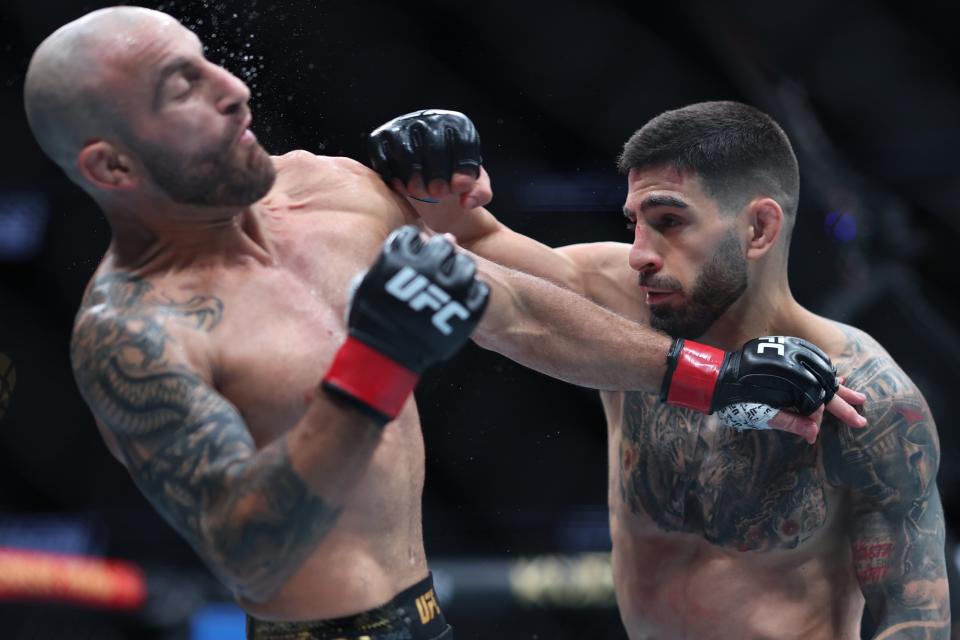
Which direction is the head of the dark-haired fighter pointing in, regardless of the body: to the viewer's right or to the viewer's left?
to the viewer's left

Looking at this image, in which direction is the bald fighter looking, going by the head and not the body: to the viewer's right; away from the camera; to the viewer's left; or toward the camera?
to the viewer's right

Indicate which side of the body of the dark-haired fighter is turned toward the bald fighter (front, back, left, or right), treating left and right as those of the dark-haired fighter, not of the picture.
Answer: front

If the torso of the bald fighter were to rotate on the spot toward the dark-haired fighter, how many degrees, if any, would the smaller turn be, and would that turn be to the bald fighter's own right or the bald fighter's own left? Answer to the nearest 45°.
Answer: approximately 90° to the bald fighter's own left

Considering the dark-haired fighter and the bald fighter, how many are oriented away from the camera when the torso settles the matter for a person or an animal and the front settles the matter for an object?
0
